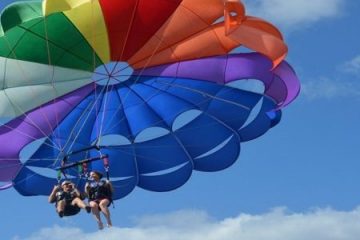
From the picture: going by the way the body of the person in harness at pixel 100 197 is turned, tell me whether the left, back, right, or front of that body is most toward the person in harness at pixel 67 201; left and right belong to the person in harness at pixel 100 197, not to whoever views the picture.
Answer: right

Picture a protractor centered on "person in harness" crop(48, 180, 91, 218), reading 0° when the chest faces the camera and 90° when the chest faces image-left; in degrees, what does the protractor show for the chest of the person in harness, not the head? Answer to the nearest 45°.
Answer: approximately 0°

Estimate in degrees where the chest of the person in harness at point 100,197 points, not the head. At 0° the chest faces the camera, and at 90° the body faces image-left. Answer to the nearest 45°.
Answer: approximately 0°

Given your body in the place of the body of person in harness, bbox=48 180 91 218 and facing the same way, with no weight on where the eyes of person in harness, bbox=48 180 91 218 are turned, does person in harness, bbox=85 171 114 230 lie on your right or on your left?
on your left

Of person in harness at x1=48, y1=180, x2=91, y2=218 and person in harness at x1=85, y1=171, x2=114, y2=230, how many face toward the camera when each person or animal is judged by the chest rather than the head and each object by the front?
2
